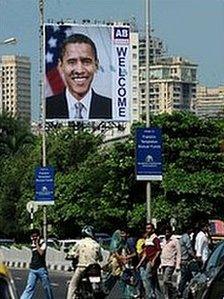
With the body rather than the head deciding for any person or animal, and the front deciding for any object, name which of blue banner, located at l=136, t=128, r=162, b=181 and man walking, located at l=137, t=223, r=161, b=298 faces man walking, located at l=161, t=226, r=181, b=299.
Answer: the blue banner

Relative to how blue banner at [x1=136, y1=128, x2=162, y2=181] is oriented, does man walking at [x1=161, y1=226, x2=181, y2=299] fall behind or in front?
in front

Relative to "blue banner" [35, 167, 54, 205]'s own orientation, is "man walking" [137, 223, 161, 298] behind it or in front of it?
in front

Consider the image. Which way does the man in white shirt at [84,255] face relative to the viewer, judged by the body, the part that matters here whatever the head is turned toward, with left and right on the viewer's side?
facing away from the viewer

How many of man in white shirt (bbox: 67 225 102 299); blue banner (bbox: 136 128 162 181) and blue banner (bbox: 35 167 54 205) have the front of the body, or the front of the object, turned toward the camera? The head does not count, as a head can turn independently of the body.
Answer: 2

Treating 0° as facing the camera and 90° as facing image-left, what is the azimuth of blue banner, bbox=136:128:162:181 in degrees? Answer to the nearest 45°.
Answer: approximately 0°

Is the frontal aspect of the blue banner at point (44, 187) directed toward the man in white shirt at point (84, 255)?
yes
